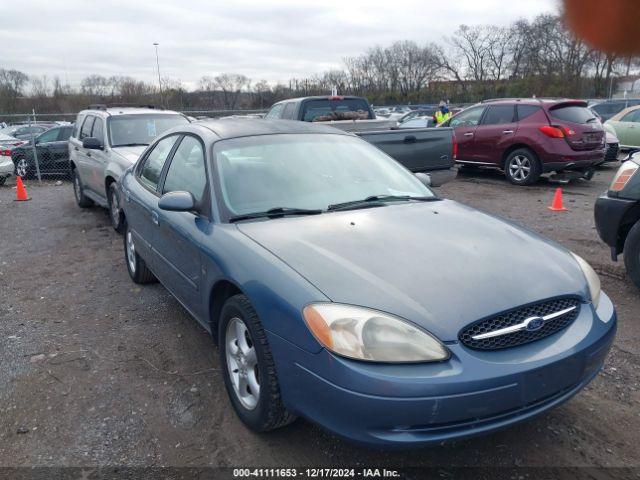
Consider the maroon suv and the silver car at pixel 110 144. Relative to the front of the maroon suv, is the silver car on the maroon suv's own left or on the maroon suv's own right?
on the maroon suv's own left

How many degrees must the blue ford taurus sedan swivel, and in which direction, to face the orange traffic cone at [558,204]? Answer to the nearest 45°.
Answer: approximately 90° to its left

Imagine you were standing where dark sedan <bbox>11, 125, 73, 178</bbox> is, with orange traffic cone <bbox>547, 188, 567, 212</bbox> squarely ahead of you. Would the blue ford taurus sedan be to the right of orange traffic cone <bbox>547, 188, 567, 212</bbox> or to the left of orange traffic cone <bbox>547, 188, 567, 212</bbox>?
right

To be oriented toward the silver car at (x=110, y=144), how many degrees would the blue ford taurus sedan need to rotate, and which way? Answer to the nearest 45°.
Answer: approximately 180°

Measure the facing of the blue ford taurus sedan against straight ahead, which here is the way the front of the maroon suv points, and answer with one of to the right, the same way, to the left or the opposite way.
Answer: the opposite way

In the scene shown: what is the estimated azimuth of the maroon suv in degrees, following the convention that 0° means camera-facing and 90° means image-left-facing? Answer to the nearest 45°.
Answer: approximately 135°

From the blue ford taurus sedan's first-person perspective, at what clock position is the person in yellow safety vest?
The person in yellow safety vest is roughly at 8 o'clock from the blue ford taurus sedan.

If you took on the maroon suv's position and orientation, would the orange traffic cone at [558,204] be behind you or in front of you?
behind

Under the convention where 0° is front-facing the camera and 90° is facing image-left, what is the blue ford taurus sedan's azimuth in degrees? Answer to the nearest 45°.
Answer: approximately 315°

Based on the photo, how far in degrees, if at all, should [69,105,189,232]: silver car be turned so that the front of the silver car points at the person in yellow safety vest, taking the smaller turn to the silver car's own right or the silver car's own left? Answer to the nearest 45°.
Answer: approximately 90° to the silver car's own left

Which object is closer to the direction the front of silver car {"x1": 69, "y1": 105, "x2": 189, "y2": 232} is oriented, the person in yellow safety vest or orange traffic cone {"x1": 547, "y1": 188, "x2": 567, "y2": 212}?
the orange traffic cone
